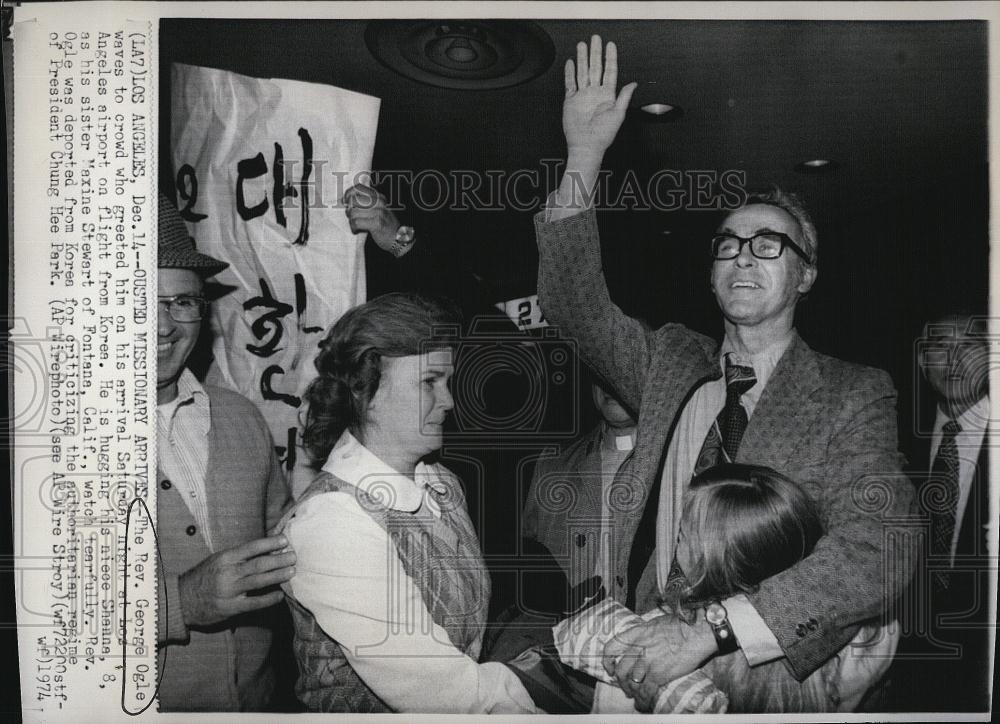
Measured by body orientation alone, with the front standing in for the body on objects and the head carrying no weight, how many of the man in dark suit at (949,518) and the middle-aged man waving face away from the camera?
0

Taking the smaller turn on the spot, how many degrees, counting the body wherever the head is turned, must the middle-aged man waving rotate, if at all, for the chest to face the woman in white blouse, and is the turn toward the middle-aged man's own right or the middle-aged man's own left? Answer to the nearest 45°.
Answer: approximately 45° to the middle-aged man's own right

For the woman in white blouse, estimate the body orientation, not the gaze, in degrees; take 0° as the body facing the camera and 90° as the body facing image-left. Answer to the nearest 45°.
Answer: approximately 315°

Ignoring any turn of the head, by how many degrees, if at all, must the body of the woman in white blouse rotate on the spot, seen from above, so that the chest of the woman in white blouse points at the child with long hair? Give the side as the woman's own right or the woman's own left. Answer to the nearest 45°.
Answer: approximately 45° to the woman's own left

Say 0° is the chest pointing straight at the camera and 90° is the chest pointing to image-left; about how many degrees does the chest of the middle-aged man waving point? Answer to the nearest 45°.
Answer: approximately 45°

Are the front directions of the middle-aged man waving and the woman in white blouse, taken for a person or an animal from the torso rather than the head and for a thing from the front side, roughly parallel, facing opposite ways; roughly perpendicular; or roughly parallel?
roughly perpendicular

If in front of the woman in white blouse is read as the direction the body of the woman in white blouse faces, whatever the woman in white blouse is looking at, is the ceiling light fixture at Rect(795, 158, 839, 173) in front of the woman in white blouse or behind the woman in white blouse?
in front
